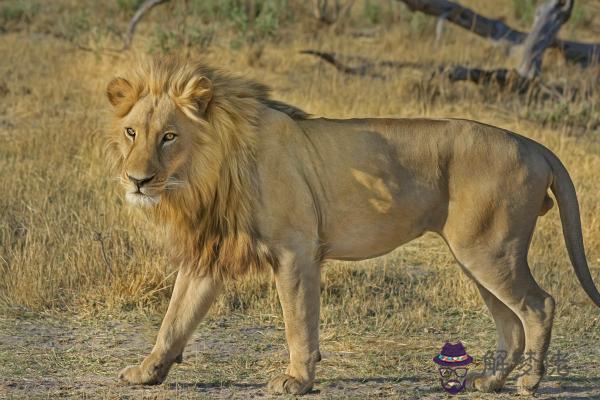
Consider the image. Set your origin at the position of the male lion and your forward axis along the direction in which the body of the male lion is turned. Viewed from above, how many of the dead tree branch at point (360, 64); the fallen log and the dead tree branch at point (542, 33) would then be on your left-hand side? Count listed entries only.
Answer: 0

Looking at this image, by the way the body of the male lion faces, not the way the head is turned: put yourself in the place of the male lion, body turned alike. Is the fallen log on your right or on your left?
on your right

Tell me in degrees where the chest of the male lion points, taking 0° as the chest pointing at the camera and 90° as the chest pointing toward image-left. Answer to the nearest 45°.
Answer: approximately 90°

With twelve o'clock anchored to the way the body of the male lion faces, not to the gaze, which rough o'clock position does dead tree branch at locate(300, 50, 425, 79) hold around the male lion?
The dead tree branch is roughly at 3 o'clock from the male lion.

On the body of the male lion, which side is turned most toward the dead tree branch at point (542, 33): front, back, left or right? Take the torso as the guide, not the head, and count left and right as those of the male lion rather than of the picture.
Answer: right

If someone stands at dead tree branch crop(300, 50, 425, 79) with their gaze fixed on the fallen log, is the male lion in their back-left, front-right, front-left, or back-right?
back-right
